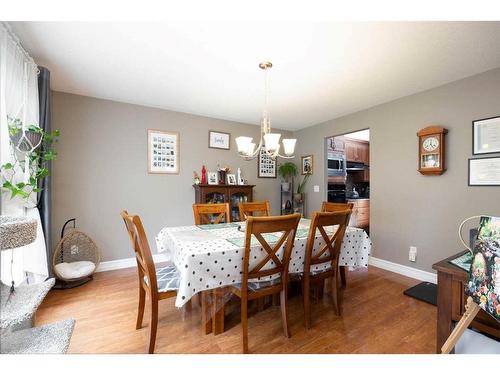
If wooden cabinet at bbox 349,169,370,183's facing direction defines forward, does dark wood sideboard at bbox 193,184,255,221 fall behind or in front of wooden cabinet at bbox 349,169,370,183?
in front

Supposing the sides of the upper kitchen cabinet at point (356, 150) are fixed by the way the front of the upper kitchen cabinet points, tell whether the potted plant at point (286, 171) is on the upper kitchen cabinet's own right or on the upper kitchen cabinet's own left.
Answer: on the upper kitchen cabinet's own right

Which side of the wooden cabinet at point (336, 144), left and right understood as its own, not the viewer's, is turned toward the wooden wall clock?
front

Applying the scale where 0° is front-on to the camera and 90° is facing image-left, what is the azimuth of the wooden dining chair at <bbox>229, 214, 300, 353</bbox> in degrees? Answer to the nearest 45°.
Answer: approximately 135°

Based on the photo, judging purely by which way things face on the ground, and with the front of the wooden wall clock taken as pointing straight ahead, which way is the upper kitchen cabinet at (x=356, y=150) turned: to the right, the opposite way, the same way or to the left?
to the left

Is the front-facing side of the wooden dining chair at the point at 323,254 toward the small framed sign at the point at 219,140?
yes
